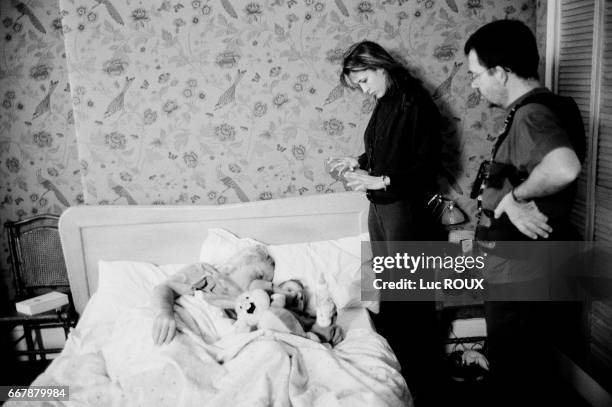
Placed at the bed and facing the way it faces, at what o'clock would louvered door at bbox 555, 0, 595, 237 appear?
The louvered door is roughly at 9 o'clock from the bed.

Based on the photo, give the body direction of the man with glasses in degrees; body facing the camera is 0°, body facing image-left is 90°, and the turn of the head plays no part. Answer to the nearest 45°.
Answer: approximately 90°

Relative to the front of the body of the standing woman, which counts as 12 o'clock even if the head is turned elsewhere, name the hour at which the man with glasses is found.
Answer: The man with glasses is roughly at 8 o'clock from the standing woman.

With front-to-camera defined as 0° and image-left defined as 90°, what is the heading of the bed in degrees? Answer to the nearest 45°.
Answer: approximately 0°

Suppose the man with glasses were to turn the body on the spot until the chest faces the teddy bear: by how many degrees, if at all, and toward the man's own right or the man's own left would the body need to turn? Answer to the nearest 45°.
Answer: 0° — they already face it

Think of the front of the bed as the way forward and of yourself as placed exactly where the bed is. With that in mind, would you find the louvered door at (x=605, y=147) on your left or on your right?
on your left

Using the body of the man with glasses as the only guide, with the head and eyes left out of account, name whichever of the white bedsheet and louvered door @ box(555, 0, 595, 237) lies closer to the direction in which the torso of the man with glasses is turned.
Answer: the white bedsheet

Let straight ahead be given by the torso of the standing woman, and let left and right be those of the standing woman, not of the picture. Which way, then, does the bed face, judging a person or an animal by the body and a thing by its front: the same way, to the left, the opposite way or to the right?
to the left

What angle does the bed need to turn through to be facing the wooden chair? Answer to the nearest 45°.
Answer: approximately 135° to its right

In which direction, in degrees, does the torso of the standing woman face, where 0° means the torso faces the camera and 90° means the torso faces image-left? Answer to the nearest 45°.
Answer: approximately 90°

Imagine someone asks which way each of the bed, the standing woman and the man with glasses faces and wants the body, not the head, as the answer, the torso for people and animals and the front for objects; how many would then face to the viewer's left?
2

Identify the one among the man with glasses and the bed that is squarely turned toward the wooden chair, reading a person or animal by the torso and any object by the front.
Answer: the man with glasses
